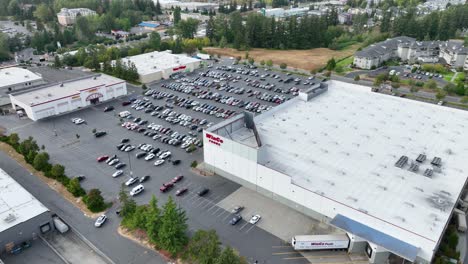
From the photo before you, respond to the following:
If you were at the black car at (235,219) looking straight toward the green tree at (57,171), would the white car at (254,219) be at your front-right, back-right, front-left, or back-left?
back-right

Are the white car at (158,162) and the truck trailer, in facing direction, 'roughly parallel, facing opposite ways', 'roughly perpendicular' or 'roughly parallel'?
roughly perpendicular

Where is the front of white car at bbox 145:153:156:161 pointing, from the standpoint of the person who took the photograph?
facing the viewer and to the left of the viewer

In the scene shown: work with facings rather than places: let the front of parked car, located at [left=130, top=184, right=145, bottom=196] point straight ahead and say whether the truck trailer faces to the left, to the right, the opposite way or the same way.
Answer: to the right

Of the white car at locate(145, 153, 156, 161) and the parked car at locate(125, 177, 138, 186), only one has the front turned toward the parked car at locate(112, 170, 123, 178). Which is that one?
the white car

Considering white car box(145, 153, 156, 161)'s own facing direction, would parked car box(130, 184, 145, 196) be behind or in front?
in front
